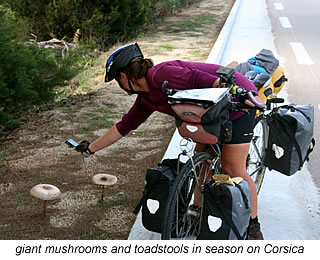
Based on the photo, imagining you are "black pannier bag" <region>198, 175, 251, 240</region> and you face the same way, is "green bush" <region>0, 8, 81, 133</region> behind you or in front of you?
behind

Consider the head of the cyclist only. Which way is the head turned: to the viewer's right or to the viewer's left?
to the viewer's left

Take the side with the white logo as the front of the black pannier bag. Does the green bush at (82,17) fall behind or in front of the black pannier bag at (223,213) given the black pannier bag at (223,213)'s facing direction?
behind

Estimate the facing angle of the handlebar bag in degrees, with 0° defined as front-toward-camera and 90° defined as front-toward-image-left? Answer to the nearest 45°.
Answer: approximately 45°

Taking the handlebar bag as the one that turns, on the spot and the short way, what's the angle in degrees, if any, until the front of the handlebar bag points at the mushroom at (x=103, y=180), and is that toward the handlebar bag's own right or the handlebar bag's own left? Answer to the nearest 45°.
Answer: approximately 90° to the handlebar bag's own right
